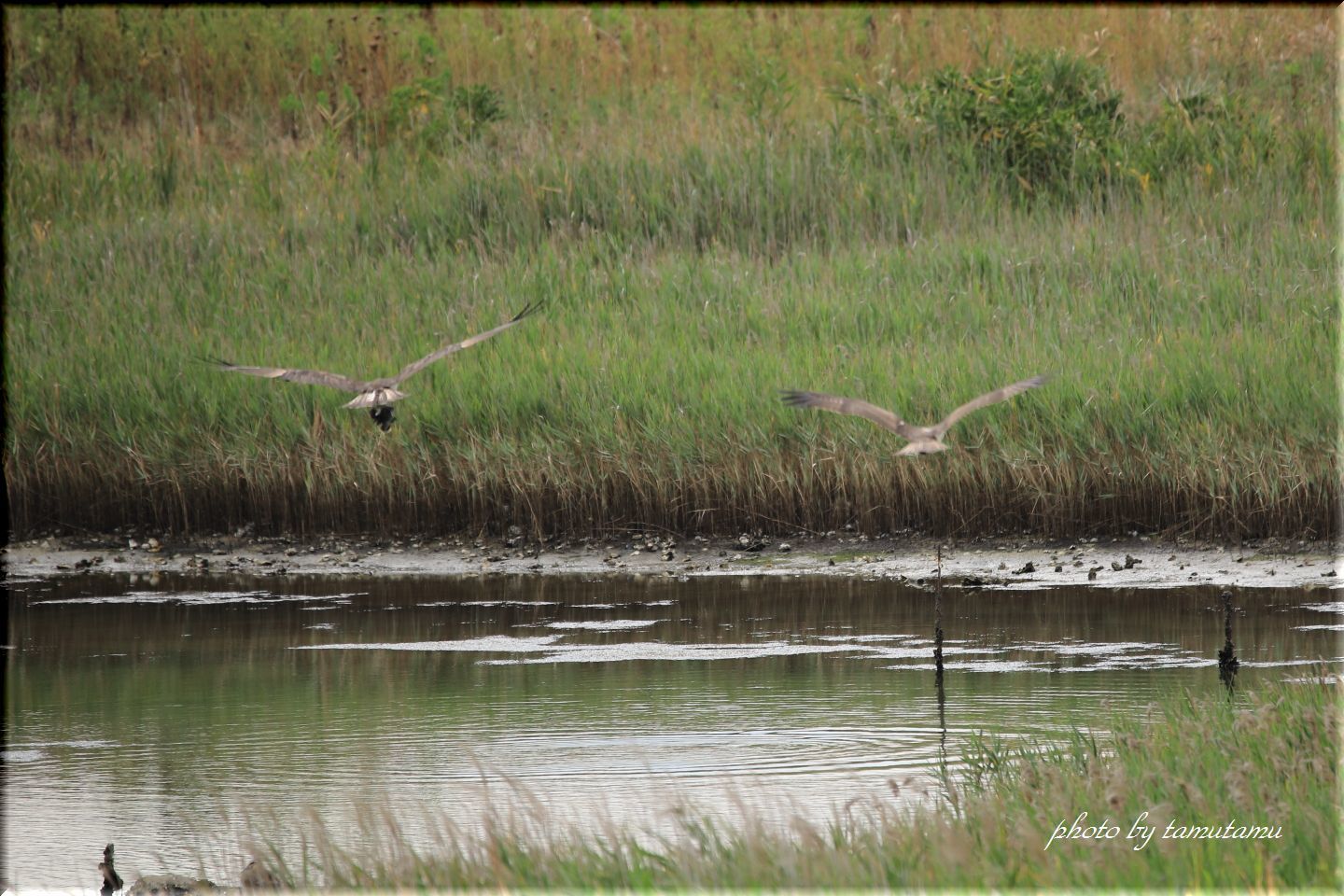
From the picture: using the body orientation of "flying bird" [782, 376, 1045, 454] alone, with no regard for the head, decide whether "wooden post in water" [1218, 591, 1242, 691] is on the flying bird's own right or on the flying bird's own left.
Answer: on the flying bird's own right

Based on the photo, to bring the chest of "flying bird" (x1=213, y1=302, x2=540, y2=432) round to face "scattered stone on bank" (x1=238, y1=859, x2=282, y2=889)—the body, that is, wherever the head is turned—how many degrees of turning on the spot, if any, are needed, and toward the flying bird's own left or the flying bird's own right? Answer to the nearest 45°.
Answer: approximately 180°

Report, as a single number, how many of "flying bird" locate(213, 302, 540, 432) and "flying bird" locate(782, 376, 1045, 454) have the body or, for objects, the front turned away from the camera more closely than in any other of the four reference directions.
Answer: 2

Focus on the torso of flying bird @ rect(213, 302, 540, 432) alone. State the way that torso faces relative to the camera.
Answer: away from the camera

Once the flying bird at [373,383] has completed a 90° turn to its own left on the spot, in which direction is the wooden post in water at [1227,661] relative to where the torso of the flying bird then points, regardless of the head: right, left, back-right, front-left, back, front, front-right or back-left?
back-left

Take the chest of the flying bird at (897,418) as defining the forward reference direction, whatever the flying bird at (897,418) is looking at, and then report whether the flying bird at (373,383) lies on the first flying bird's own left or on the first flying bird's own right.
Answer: on the first flying bird's own left

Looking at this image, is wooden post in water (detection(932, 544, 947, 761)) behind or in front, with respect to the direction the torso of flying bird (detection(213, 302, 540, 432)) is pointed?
behind

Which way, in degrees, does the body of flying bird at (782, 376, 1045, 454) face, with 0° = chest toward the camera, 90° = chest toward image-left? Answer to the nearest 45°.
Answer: approximately 180°

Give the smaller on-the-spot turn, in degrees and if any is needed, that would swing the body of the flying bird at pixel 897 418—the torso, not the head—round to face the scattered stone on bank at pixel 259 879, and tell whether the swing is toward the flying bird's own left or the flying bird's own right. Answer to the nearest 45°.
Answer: approximately 135° to the flying bird's own left
